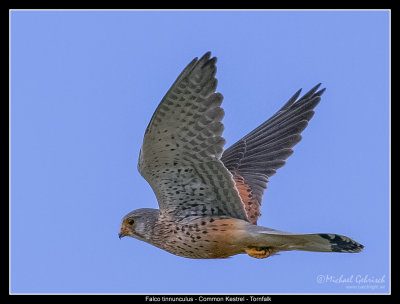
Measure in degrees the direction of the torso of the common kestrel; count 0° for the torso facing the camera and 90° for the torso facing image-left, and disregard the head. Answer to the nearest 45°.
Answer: approximately 90°
